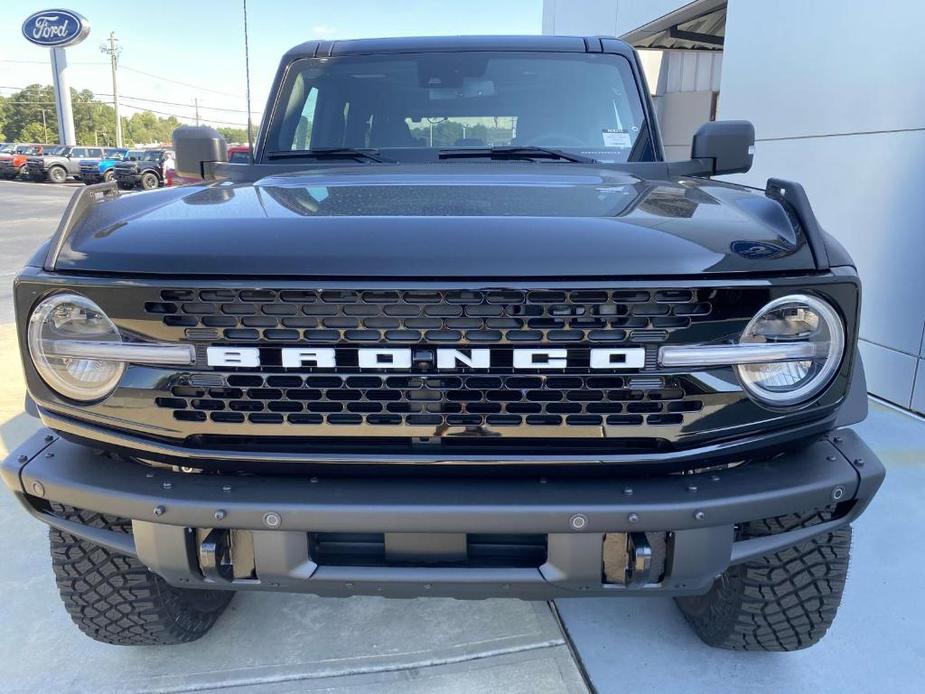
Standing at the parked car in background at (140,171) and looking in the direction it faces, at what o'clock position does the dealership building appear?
The dealership building is roughly at 10 o'clock from the parked car in background.

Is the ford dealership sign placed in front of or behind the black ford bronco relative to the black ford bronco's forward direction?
behind

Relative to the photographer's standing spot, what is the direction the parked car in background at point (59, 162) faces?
facing the viewer and to the left of the viewer

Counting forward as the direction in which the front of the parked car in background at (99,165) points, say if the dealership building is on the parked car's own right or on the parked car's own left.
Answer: on the parked car's own left

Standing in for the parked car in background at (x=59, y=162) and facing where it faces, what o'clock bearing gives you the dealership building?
The dealership building is roughly at 10 o'clock from the parked car in background.

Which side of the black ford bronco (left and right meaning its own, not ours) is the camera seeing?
front

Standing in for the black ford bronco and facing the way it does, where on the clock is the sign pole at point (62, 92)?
The sign pole is roughly at 5 o'clock from the black ford bronco.

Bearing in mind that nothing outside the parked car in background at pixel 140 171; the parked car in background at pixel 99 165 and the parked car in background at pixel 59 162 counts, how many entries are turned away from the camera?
0

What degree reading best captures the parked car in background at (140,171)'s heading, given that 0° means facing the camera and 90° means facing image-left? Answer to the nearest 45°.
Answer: approximately 45°

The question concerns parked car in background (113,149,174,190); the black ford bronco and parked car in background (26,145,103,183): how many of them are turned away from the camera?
0

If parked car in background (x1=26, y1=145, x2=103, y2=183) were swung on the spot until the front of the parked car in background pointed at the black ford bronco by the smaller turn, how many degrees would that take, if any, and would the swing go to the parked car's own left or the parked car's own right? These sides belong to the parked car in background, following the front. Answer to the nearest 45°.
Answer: approximately 45° to the parked car's own left

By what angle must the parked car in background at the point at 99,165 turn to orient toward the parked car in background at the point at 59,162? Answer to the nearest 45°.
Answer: approximately 90° to its right
